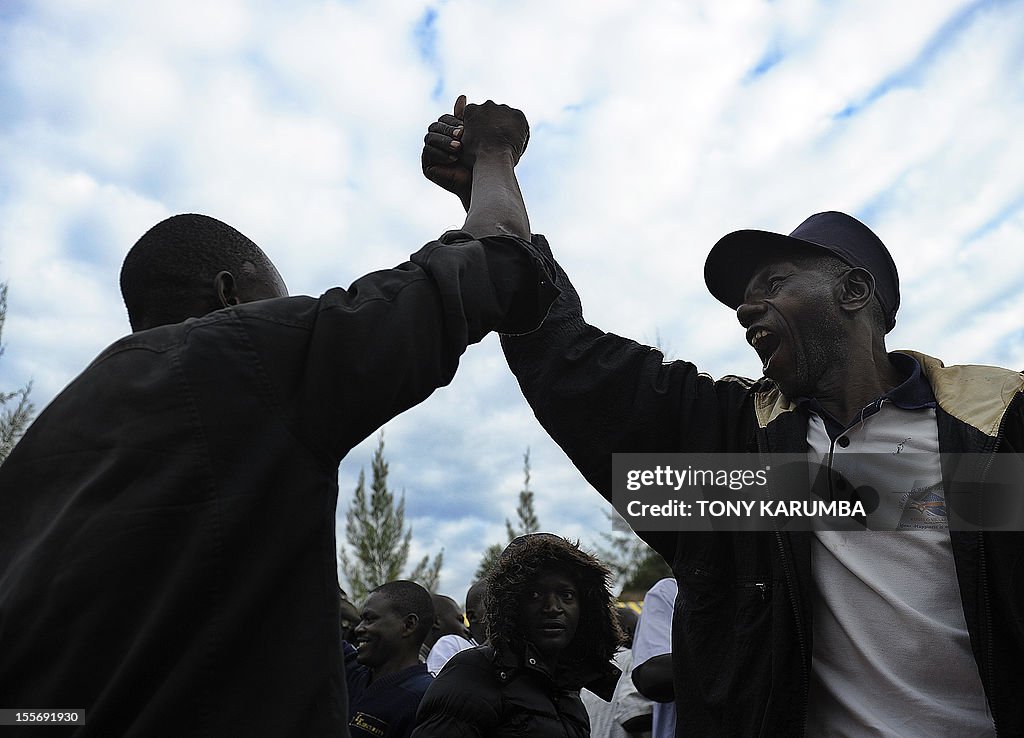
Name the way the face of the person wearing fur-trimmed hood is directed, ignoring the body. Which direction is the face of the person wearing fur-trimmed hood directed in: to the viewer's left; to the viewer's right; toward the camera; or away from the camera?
toward the camera

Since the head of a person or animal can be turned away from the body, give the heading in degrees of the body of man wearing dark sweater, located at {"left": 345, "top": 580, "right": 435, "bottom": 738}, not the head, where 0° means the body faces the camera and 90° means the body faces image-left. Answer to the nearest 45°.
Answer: approximately 45°

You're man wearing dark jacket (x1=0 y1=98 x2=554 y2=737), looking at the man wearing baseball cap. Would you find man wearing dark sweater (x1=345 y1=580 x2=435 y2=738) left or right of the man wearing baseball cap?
left

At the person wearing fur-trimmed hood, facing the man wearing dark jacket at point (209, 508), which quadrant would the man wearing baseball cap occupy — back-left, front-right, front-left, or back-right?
front-left

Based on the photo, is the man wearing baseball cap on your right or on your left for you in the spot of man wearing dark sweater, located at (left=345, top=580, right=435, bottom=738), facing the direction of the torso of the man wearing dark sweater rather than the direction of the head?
on your left

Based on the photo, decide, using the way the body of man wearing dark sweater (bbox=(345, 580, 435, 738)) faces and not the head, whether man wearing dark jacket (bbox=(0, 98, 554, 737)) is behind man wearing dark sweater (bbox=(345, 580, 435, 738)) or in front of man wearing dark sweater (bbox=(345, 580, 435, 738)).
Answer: in front

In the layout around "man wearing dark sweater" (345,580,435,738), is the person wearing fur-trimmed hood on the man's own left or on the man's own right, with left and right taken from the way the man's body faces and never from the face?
on the man's own left

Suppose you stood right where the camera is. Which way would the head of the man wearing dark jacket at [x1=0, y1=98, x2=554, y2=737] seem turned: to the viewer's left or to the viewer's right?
to the viewer's right
